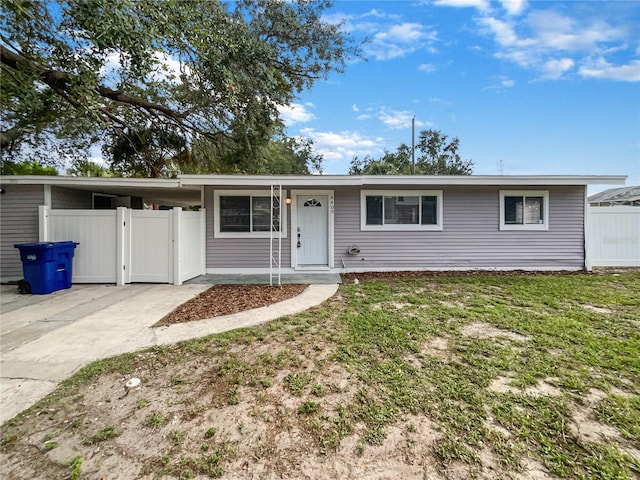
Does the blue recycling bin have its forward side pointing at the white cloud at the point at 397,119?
no

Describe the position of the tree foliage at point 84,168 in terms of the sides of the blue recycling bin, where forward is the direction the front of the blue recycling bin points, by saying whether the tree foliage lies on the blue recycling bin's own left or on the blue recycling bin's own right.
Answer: on the blue recycling bin's own left

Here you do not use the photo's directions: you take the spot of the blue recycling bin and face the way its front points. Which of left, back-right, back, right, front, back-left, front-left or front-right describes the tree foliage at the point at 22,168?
back-left

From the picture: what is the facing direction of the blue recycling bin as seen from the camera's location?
facing the viewer and to the right of the viewer

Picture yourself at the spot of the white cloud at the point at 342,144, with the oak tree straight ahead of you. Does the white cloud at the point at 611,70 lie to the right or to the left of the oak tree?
left

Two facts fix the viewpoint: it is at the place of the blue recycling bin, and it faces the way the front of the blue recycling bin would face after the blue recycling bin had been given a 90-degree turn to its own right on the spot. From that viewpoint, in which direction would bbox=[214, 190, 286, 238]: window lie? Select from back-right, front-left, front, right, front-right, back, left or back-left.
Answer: back-left
